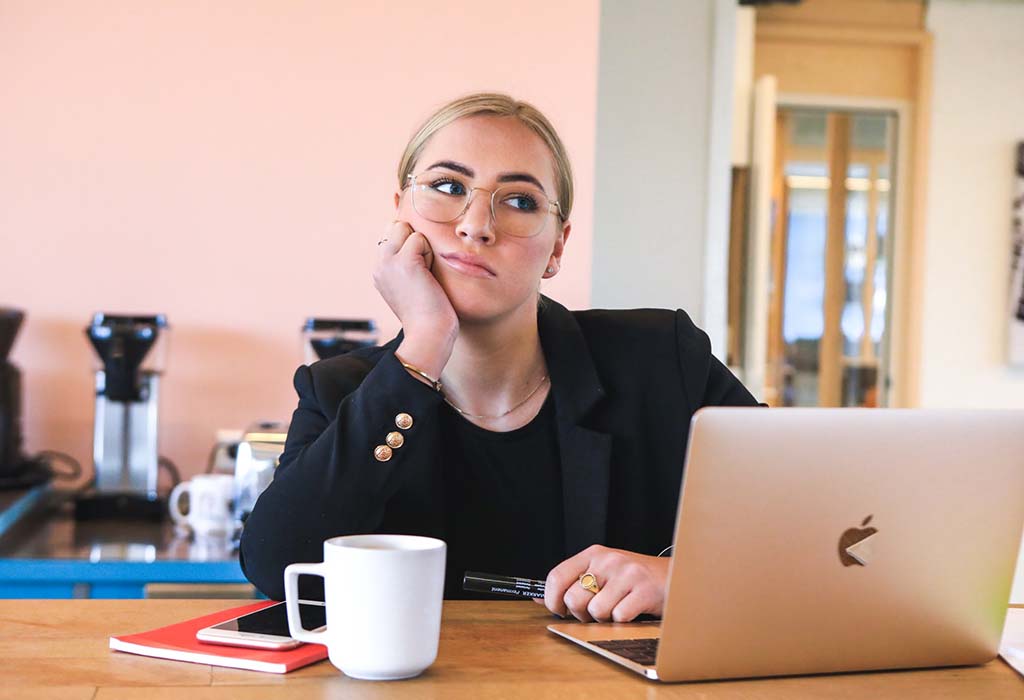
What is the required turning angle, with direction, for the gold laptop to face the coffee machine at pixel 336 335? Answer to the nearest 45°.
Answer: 0° — it already faces it

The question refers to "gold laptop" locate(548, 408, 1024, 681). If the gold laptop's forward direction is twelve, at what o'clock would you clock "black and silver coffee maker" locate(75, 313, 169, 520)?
The black and silver coffee maker is roughly at 12 o'clock from the gold laptop.

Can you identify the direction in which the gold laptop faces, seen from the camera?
facing away from the viewer and to the left of the viewer

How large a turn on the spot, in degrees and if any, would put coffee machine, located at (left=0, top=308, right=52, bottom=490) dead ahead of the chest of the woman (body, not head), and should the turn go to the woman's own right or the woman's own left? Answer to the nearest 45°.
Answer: approximately 135° to the woman's own right

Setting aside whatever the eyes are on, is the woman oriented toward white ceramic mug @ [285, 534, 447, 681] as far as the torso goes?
yes

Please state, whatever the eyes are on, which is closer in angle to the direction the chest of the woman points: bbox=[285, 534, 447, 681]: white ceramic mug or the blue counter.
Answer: the white ceramic mug

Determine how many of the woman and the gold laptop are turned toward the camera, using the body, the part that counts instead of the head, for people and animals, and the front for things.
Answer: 1

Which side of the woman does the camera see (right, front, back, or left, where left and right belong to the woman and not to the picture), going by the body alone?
front

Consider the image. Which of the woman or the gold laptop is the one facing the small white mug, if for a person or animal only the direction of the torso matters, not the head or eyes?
the gold laptop

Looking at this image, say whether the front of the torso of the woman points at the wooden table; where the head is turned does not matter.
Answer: yes

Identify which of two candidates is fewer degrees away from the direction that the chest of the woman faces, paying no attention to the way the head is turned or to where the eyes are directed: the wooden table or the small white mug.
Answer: the wooden table

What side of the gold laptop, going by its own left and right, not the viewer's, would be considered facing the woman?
front
